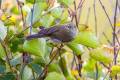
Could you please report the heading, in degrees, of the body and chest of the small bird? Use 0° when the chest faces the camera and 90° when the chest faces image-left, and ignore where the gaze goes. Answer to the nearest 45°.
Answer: approximately 270°
